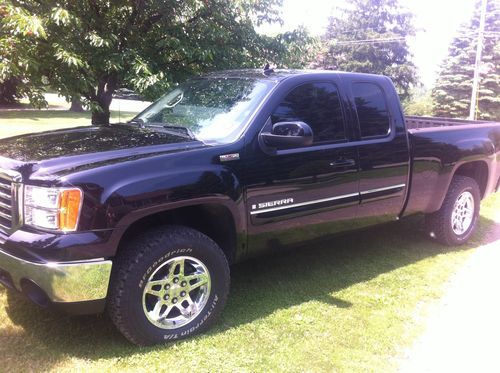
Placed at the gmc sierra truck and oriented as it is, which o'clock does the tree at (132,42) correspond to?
The tree is roughly at 4 o'clock from the gmc sierra truck.

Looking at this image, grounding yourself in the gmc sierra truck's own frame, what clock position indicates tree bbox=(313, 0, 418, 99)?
The tree is roughly at 5 o'clock from the gmc sierra truck.

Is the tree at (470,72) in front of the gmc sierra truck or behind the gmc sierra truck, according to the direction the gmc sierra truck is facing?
behind

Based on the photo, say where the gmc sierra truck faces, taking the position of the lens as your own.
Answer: facing the viewer and to the left of the viewer

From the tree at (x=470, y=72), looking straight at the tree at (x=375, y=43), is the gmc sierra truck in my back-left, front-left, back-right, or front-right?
back-left
